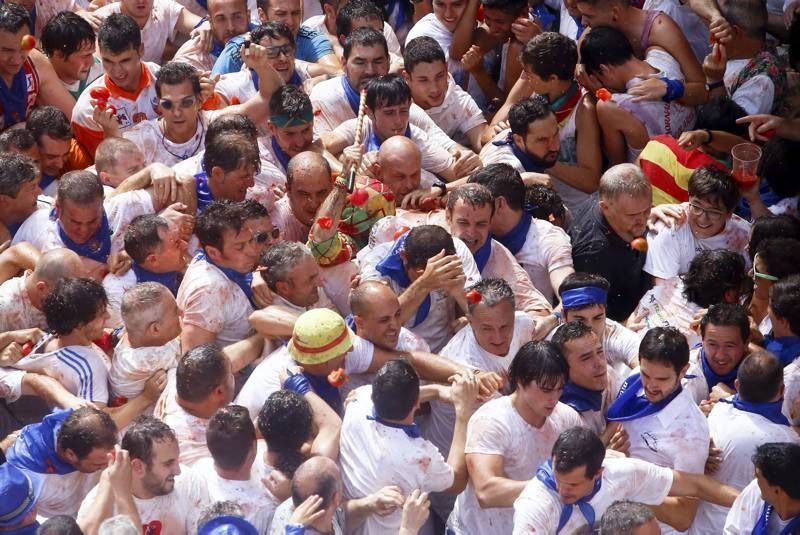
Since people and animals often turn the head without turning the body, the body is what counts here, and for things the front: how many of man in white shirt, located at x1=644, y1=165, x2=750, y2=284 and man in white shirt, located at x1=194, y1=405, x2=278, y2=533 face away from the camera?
1

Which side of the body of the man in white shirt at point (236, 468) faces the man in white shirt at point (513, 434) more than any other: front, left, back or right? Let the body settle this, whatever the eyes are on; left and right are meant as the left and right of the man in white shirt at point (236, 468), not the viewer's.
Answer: right

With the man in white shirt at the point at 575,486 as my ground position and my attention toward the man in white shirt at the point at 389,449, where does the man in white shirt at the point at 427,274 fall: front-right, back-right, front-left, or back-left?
front-right

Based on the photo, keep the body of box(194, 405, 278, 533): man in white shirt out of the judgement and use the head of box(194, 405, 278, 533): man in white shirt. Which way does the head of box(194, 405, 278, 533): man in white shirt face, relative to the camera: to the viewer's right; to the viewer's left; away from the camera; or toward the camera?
away from the camera

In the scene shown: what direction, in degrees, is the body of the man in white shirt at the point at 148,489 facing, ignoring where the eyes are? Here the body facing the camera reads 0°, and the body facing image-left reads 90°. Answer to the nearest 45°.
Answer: approximately 315°

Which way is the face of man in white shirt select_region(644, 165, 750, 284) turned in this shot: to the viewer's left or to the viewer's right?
to the viewer's left

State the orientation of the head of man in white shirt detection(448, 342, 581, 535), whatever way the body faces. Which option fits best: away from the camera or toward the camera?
toward the camera

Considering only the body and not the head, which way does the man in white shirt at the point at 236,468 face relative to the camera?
away from the camera

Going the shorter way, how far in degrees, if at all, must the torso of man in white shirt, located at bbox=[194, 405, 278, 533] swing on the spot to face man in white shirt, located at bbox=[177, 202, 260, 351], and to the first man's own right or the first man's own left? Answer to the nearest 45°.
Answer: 0° — they already face them

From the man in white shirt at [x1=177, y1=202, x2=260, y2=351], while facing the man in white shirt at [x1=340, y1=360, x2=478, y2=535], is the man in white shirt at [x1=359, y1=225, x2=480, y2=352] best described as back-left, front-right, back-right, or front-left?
front-left

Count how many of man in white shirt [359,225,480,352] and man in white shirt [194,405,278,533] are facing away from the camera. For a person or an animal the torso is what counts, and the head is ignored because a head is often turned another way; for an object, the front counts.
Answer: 1

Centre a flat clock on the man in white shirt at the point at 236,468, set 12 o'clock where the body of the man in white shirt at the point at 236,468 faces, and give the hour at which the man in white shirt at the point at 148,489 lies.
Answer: the man in white shirt at the point at 148,489 is roughly at 9 o'clock from the man in white shirt at the point at 236,468.

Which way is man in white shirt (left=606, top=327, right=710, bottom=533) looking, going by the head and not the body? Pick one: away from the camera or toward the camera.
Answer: toward the camera

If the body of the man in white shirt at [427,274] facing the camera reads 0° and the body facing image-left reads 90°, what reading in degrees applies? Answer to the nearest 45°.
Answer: approximately 315°

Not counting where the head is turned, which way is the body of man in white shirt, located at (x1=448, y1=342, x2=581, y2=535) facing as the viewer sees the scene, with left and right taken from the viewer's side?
facing the viewer and to the right of the viewer
